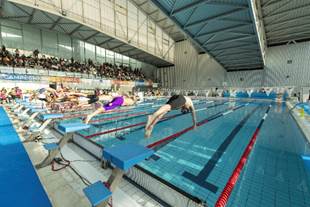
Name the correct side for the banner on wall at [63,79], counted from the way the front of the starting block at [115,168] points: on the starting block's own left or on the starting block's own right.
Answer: on the starting block's own left

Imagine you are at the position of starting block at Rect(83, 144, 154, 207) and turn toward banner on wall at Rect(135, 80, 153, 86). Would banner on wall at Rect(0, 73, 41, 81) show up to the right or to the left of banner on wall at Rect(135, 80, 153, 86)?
left

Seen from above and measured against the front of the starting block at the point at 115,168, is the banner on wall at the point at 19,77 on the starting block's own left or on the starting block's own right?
on the starting block's own left
